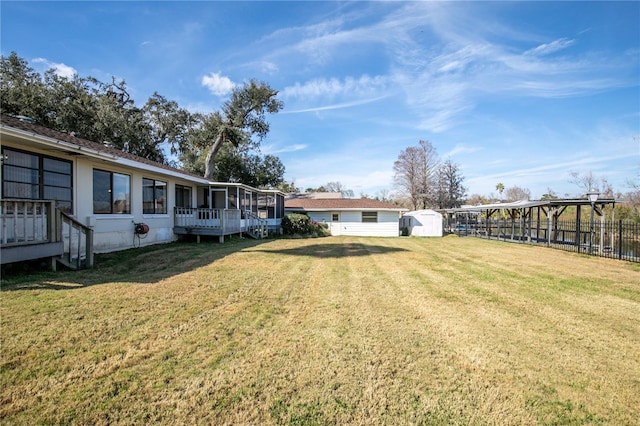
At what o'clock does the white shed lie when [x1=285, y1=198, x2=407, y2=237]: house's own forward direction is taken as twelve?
The white shed is roughly at 9 o'clock from the house.

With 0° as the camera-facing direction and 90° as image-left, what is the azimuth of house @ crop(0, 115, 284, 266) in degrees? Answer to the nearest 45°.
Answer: approximately 315°

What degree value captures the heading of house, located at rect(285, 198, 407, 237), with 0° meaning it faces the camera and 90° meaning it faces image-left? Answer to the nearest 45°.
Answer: approximately 0°

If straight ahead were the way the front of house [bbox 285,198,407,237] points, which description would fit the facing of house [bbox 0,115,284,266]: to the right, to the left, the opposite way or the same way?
to the left

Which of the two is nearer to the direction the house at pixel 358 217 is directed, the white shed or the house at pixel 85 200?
the house

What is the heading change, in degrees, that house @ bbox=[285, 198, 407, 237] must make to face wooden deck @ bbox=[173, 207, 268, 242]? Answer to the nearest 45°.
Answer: approximately 45° to its right

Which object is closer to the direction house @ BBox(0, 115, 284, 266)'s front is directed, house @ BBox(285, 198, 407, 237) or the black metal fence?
the black metal fence
